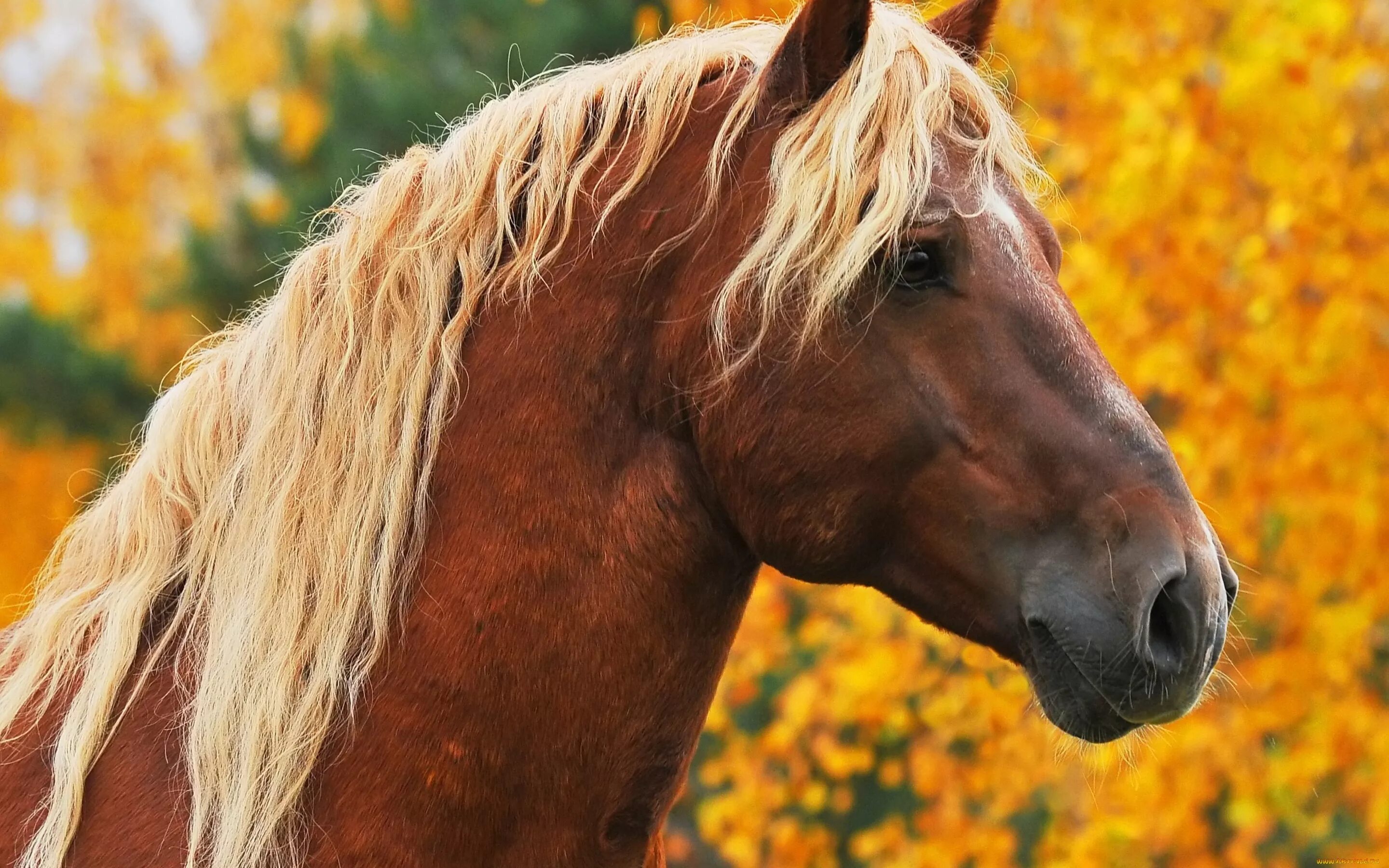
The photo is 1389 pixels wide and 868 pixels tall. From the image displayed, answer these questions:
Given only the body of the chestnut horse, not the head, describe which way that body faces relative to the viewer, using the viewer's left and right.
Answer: facing to the right of the viewer

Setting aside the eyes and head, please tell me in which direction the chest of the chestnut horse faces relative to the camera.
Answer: to the viewer's right
